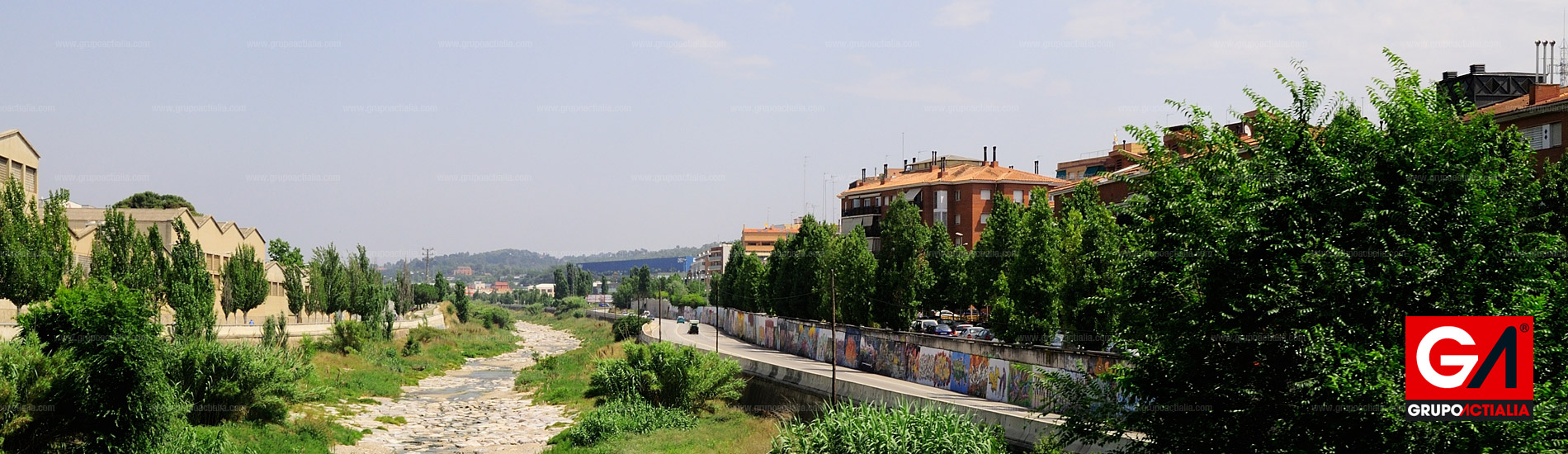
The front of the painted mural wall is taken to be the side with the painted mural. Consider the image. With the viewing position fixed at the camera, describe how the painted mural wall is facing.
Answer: facing the viewer and to the left of the viewer

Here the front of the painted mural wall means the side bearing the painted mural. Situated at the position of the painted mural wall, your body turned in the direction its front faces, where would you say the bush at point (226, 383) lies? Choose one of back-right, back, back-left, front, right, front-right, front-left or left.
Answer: front-right

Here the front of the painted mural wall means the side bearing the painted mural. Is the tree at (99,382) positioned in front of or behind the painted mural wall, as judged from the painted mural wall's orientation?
in front

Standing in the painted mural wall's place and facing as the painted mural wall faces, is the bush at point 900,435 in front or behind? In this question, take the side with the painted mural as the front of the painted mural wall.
in front

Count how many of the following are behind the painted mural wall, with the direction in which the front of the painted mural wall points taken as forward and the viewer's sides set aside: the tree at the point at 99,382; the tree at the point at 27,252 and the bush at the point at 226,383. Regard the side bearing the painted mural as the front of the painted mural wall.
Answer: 0

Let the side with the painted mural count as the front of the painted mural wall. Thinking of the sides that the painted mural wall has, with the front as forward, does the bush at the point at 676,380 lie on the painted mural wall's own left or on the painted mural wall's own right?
on the painted mural wall's own right

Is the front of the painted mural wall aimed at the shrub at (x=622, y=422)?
yes

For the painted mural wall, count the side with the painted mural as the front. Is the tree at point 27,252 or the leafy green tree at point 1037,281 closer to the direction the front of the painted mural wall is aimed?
the tree

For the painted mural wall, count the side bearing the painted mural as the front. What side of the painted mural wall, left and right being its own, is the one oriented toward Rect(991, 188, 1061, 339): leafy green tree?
back

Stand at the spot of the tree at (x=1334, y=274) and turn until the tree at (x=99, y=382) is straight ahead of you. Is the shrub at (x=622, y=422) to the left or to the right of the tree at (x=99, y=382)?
right

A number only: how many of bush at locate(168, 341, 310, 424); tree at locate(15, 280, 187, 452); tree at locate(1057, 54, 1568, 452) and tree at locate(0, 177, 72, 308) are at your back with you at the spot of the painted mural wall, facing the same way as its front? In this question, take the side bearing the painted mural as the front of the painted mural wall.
0
